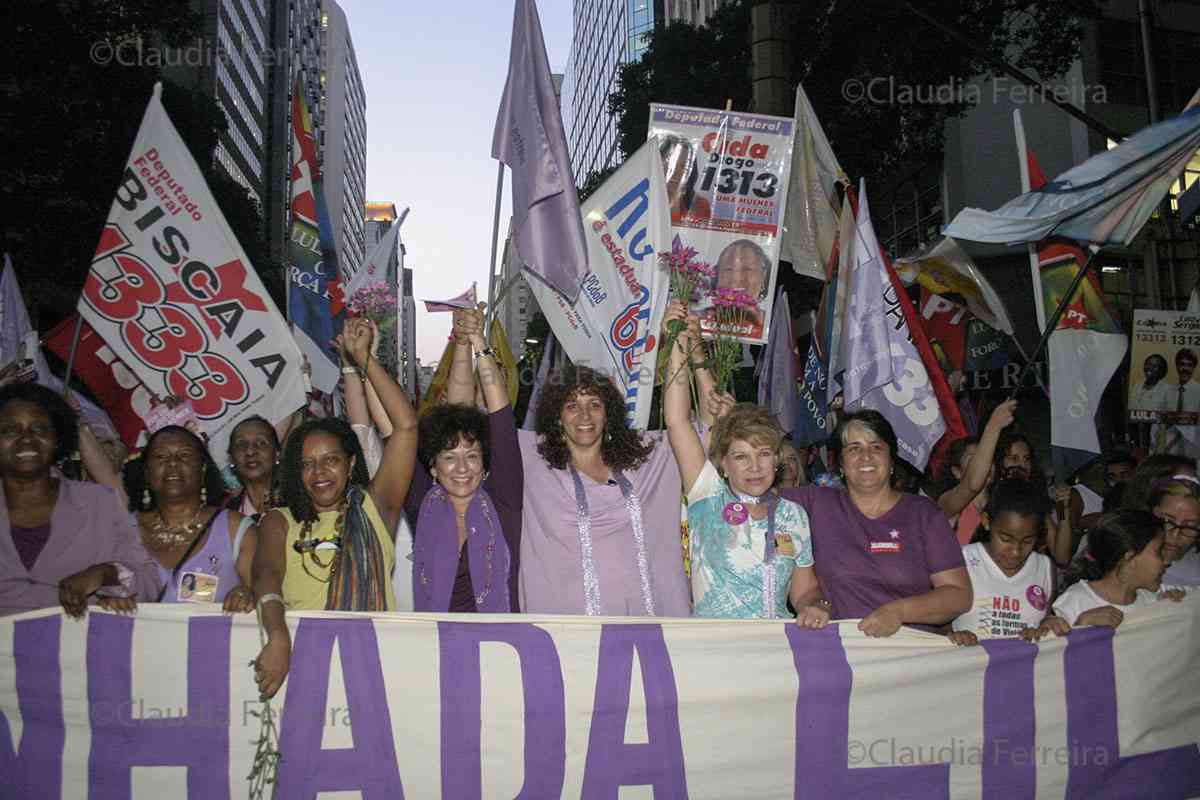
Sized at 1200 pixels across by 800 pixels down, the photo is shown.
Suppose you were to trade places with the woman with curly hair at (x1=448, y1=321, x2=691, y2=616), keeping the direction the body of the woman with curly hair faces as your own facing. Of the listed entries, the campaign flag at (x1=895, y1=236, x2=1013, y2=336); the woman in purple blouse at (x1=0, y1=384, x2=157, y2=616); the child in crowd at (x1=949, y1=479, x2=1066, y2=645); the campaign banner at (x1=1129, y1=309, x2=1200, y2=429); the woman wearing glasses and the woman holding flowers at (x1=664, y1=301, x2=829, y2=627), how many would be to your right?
1

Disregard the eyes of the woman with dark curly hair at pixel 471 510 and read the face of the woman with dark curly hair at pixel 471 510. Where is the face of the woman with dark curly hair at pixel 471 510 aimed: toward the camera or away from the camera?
toward the camera

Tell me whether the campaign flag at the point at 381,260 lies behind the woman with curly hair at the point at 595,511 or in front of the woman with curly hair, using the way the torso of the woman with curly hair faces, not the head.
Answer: behind

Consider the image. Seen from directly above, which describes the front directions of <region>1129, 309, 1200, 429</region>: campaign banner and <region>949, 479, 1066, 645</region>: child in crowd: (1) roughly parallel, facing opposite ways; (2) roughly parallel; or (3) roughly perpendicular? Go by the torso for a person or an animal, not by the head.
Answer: roughly parallel

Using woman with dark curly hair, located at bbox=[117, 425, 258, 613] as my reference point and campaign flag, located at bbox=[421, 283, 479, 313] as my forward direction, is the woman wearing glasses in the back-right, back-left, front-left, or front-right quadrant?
front-right

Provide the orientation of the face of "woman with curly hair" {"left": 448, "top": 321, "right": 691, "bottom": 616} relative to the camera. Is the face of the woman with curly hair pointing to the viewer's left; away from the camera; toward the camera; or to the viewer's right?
toward the camera

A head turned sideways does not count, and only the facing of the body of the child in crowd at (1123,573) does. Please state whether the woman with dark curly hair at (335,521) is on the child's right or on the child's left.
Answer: on the child's right

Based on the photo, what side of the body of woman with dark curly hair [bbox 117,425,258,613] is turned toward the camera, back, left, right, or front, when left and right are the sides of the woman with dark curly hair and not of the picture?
front

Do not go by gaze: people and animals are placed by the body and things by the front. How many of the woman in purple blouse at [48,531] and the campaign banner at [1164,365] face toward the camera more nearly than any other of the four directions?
2

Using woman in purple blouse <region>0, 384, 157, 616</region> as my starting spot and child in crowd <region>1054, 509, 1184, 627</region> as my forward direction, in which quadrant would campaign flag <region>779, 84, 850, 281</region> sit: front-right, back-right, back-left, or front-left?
front-left

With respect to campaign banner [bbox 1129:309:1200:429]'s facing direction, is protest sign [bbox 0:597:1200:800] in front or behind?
in front

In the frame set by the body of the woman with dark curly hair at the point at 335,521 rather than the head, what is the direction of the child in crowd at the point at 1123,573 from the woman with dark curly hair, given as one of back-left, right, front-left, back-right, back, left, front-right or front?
left

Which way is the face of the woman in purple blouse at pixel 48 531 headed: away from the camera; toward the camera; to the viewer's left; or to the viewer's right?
toward the camera

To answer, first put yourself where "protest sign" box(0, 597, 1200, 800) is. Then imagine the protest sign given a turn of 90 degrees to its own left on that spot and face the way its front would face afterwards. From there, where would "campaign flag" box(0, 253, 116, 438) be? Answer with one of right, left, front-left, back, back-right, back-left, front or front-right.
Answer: back-left

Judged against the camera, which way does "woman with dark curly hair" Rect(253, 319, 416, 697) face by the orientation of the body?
toward the camera
